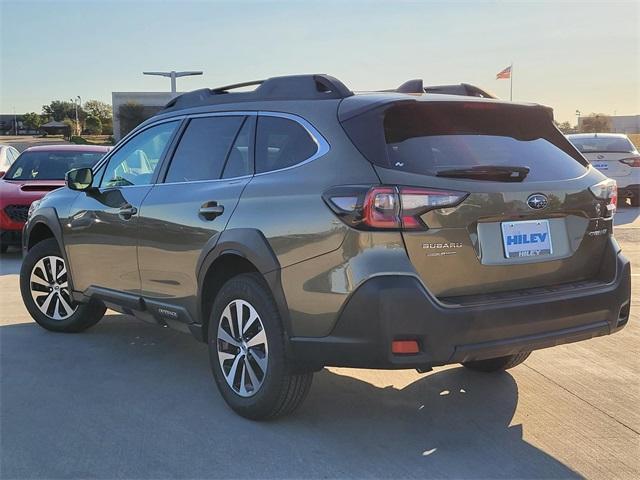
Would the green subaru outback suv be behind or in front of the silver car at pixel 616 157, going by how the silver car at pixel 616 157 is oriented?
behind

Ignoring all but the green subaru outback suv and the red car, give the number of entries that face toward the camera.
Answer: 1

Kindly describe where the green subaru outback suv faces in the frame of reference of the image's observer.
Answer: facing away from the viewer and to the left of the viewer

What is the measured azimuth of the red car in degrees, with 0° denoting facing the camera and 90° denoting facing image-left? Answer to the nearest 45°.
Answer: approximately 0°

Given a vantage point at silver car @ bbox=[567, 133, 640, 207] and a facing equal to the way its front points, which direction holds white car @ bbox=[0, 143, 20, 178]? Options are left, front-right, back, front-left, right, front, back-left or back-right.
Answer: back-left

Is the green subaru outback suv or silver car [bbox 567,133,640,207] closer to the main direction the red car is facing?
the green subaru outback suv

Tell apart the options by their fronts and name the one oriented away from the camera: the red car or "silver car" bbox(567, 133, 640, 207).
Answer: the silver car

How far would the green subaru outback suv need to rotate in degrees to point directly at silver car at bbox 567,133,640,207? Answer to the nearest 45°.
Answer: approximately 90° to its right

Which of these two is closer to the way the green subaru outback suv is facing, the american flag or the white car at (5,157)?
the white car

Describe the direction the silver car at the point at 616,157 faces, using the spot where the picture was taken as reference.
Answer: facing away from the viewer

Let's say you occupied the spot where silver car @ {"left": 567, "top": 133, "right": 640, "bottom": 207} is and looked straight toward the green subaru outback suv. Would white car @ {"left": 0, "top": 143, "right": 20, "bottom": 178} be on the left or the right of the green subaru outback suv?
right

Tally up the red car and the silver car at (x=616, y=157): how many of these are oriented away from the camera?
1

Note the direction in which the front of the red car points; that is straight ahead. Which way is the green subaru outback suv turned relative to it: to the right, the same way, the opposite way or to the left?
the opposite way

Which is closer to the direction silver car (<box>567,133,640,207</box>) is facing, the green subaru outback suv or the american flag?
the american flag
